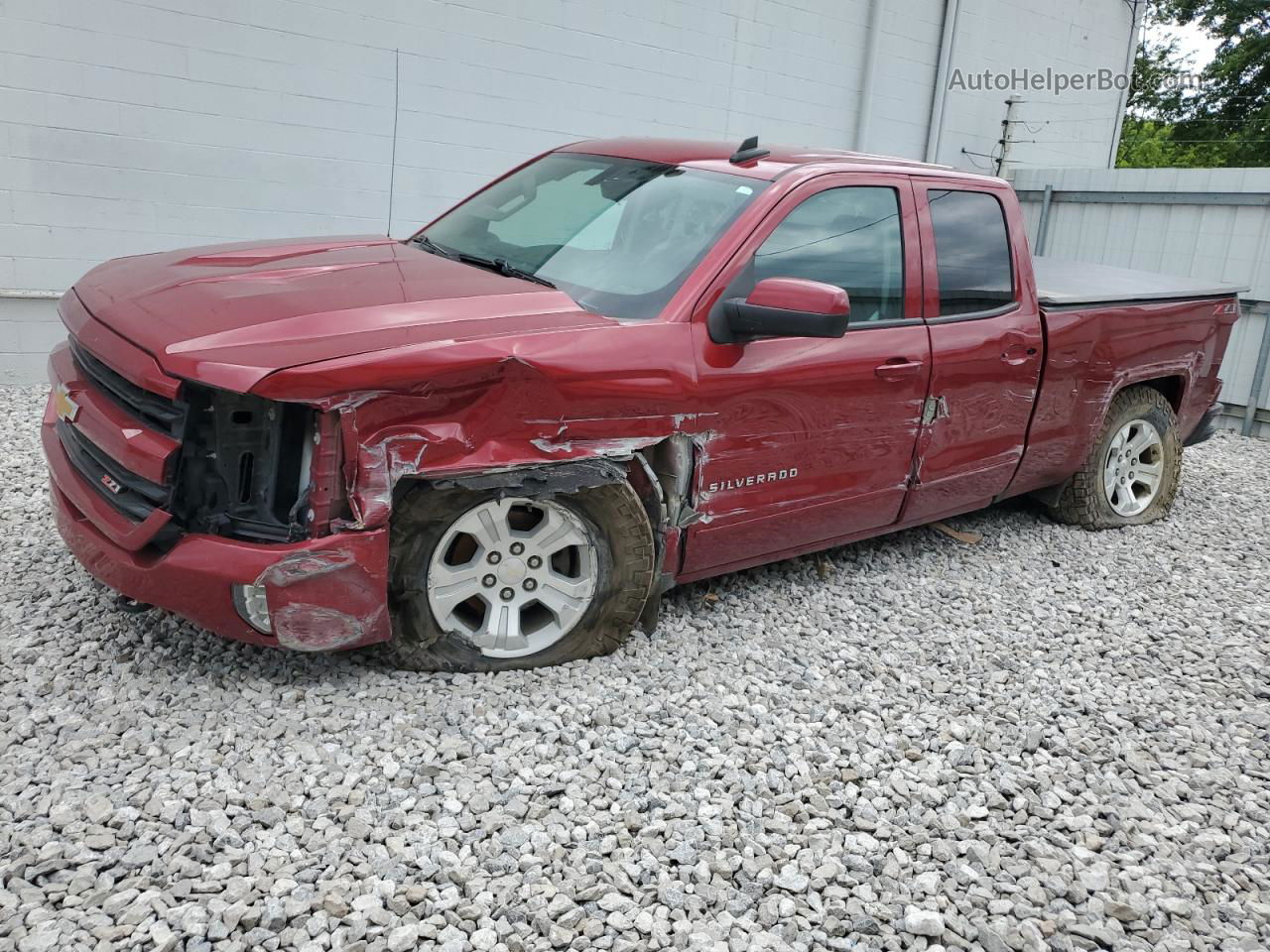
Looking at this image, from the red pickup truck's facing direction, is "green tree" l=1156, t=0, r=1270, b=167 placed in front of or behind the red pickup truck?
behind

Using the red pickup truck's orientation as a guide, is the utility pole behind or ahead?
behind

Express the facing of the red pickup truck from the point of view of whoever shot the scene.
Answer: facing the viewer and to the left of the viewer
